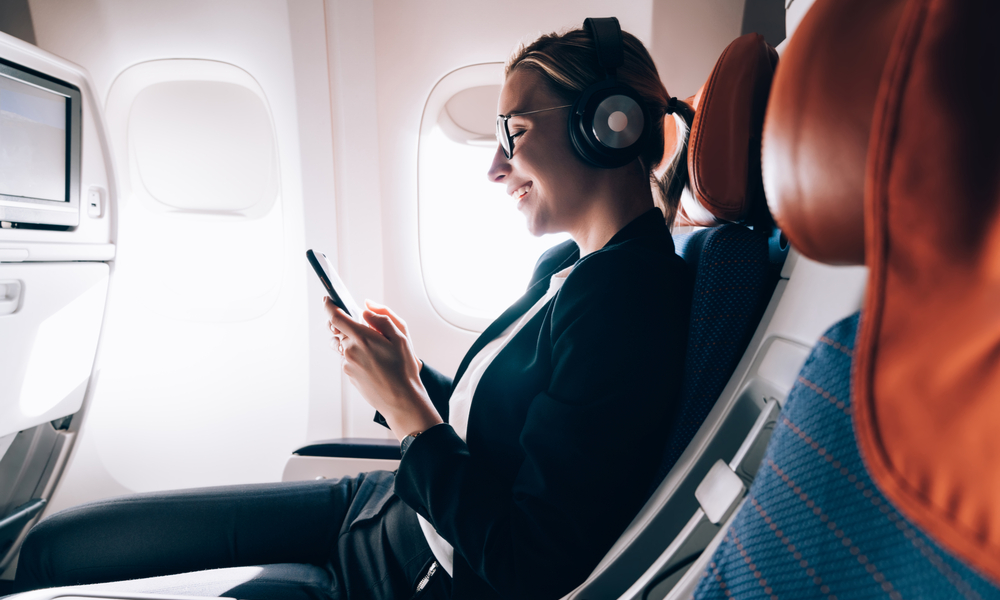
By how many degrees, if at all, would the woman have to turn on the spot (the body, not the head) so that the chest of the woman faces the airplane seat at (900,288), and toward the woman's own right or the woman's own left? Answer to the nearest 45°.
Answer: approximately 90° to the woman's own left

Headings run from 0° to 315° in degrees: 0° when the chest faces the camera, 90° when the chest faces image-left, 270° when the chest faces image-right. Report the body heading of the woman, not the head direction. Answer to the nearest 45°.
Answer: approximately 90°

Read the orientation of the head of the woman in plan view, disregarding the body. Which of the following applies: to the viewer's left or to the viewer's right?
to the viewer's left
